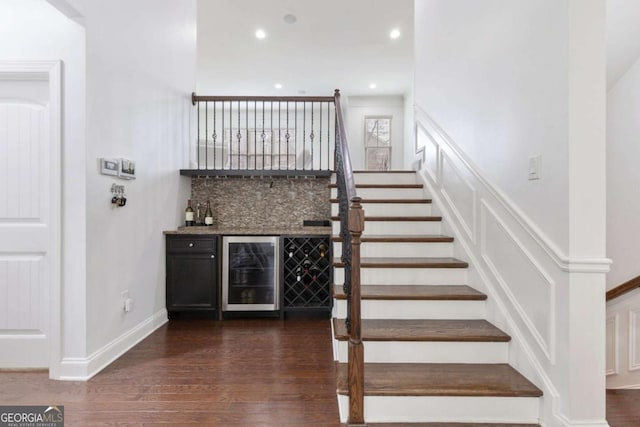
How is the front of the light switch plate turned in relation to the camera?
facing the viewer and to the left of the viewer

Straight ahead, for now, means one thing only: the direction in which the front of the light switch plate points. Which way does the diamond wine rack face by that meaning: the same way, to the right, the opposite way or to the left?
to the left

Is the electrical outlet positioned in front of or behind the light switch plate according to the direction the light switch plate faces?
in front

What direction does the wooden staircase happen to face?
toward the camera

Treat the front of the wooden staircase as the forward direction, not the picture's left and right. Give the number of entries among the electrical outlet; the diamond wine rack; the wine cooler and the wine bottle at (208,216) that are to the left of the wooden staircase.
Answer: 0

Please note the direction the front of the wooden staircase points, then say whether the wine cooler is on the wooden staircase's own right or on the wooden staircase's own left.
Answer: on the wooden staircase's own right

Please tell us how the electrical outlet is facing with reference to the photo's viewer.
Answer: facing the viewer and to the right of the viewer

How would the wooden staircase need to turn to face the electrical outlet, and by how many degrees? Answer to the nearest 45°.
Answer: approximately 90° to its right

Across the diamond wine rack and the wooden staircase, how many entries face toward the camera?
2

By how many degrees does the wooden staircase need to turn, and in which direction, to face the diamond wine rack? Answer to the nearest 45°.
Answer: approximately 135° to its right

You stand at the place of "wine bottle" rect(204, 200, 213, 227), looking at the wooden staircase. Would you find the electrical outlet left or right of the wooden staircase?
right

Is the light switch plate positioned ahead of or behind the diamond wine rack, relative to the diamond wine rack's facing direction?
ahead
